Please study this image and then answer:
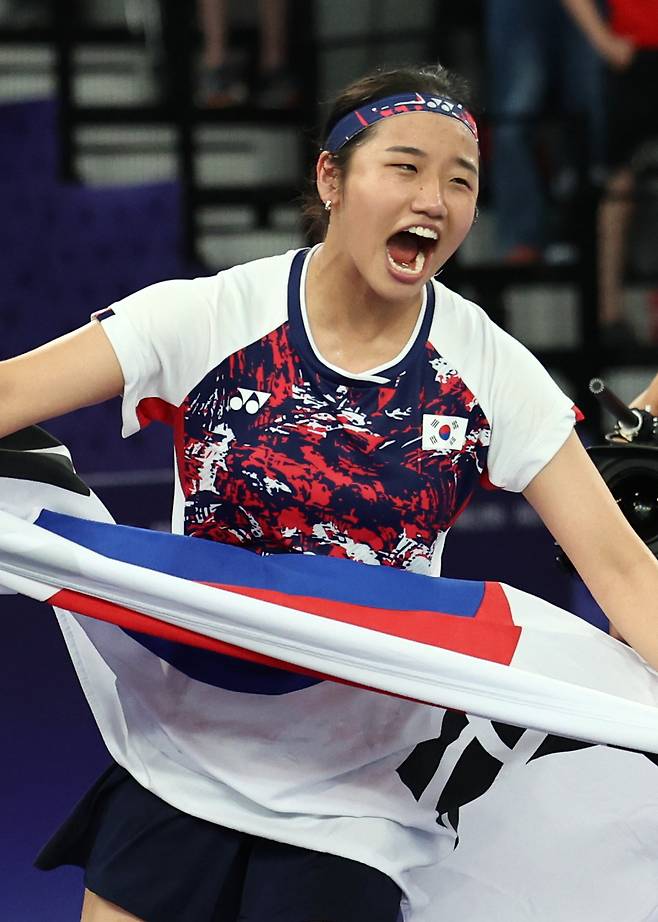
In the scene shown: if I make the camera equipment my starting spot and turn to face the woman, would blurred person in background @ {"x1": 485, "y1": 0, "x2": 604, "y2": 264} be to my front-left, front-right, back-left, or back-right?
back-right
